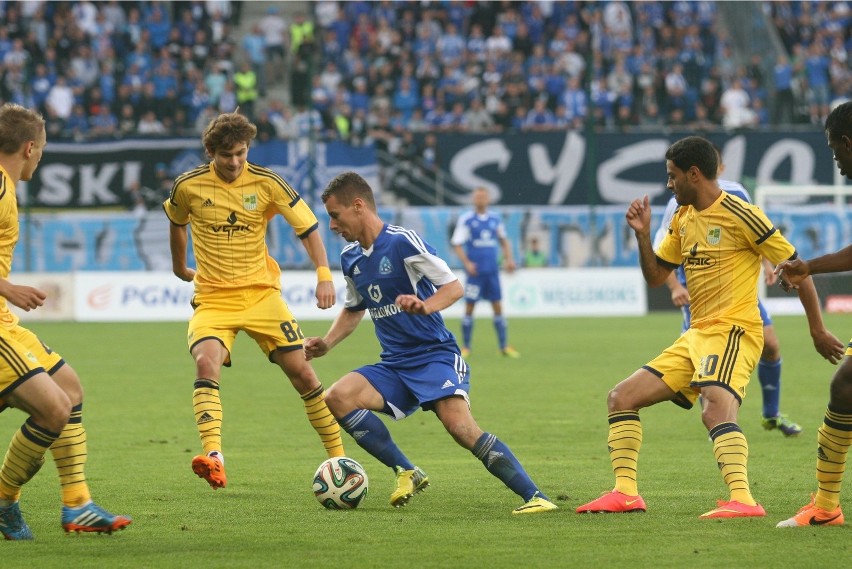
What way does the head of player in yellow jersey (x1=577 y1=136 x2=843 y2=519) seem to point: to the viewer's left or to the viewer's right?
to the viewer's left

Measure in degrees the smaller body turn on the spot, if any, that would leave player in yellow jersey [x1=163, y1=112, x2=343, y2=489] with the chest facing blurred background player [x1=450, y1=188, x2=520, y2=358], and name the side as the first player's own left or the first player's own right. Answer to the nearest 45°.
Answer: approximately 180°

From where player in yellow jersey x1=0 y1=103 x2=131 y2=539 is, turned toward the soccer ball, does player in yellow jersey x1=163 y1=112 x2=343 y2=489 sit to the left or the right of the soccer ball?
left

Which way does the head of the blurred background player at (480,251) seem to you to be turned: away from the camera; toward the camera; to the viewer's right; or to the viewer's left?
toward the camera

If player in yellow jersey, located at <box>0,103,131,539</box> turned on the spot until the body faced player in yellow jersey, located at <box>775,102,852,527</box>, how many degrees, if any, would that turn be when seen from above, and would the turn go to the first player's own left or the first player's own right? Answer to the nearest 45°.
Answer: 0° — they already face them

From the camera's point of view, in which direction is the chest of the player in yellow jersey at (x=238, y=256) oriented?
toward the camera

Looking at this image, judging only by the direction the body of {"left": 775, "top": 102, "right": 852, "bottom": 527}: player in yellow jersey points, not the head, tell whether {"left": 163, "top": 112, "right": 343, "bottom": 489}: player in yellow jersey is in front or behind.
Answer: in front

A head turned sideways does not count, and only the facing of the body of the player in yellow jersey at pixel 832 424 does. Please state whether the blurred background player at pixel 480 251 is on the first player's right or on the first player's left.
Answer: on the first player's right

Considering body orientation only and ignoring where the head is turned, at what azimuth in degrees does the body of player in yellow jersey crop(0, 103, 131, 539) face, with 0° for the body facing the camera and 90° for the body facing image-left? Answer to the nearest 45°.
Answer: approximately 270°
